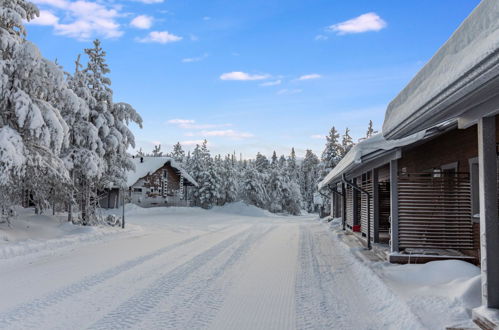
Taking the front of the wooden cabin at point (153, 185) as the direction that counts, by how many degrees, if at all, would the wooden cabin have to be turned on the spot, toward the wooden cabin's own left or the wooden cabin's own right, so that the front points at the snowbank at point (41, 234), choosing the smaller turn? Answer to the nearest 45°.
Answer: approximately 45° to the wooden cabin's own right

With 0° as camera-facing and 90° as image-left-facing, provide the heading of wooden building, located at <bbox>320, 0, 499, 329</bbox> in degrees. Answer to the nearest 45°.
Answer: approximately 90°

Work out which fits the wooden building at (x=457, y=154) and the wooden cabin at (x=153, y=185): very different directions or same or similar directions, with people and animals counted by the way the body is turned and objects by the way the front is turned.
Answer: very different directions

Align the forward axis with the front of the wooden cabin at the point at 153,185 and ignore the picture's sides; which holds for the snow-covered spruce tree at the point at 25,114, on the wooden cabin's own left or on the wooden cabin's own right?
on the wooden cabin's own right

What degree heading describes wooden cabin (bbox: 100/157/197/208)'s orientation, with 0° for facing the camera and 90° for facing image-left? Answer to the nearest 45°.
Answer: approximately 315°

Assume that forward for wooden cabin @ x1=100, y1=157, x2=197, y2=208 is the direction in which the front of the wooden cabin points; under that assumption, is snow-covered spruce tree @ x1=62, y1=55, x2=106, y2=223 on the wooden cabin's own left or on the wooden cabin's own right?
on the wooden cabin's own right

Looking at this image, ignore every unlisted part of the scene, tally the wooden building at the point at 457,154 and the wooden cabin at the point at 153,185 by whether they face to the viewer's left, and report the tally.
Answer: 1

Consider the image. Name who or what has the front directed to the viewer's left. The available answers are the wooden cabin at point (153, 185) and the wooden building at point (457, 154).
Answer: the wooden building
